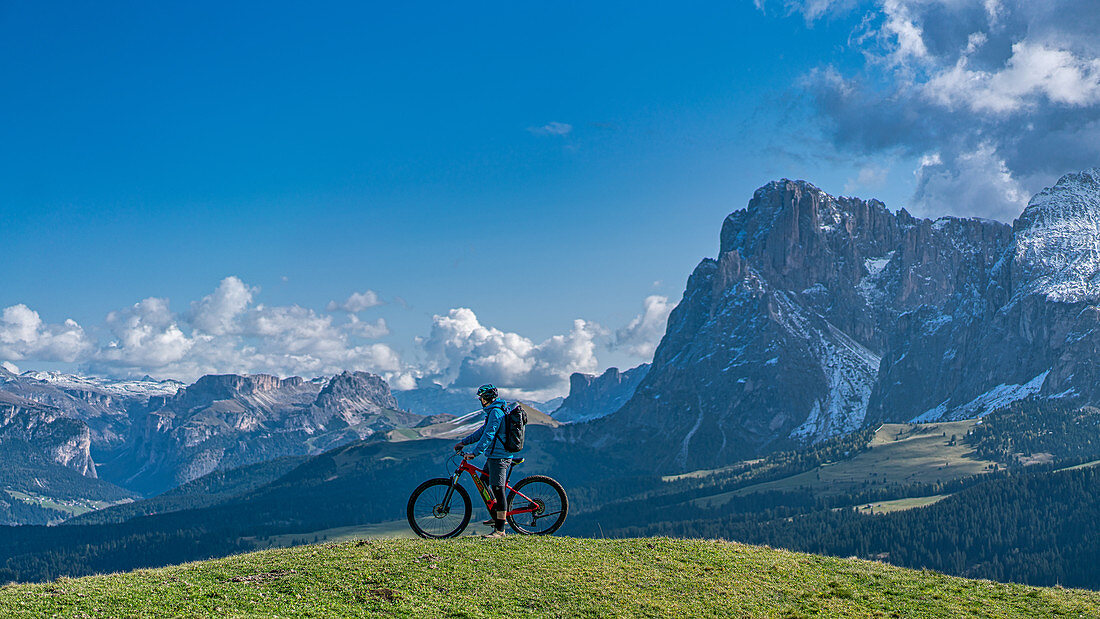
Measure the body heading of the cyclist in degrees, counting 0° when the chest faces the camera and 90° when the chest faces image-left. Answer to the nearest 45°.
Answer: approximately 90°
